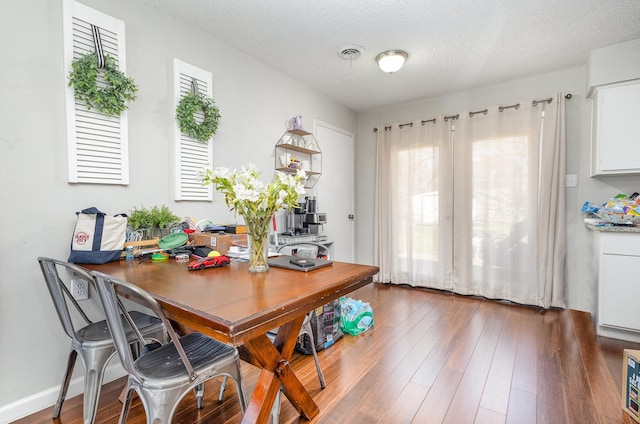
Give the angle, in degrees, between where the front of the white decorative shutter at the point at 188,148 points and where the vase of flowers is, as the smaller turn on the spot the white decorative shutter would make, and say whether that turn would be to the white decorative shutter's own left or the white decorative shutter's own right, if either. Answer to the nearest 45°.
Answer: approximately 45° to the white decorative shutter's own right

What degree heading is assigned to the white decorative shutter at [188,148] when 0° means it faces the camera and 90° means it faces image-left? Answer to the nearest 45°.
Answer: approximately 315°

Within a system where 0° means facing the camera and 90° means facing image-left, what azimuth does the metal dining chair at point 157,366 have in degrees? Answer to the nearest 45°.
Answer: approximately 225°

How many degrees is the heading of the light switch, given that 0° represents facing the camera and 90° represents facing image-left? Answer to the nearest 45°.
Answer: approximately 0°

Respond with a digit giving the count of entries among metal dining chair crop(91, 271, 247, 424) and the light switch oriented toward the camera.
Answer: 1

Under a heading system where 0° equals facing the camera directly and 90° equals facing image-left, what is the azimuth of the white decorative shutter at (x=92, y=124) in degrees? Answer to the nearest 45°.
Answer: approximately 315°
